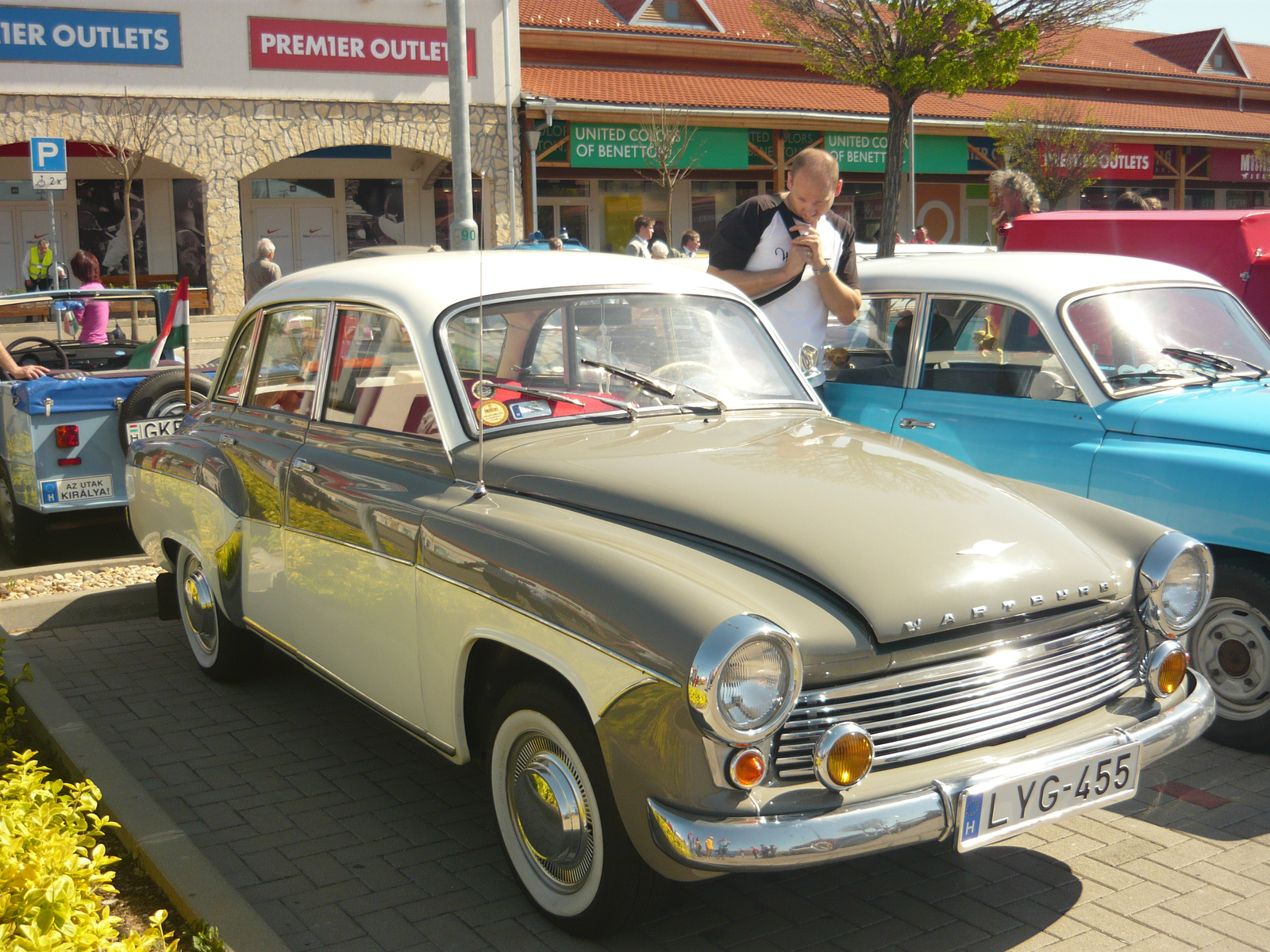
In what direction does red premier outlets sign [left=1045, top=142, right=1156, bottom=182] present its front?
toward the camera

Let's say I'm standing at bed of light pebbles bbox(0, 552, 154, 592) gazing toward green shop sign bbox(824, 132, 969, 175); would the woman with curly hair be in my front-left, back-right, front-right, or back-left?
front-right

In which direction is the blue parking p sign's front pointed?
toward the camera

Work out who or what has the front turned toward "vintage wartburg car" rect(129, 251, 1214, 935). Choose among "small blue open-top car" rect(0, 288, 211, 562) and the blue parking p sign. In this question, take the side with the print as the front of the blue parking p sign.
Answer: the blue parking p sign

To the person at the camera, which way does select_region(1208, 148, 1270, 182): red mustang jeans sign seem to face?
facing the viewer

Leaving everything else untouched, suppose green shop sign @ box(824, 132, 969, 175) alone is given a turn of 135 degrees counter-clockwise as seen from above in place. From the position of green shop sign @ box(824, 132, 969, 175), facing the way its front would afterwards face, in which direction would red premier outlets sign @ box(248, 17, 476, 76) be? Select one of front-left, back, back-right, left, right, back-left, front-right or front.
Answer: back

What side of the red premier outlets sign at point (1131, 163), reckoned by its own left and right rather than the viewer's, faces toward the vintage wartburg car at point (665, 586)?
front

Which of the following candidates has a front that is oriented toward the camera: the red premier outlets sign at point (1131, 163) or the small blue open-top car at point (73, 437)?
the red premier outlets sign

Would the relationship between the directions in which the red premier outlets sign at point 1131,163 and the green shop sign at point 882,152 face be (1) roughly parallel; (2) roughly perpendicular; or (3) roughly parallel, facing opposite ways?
roughly parallel

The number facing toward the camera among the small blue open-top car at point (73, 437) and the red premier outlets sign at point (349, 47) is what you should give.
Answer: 1

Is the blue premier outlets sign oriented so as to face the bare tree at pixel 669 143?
no

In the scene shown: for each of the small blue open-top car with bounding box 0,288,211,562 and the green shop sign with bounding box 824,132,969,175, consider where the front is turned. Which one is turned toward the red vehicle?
the green shop sign

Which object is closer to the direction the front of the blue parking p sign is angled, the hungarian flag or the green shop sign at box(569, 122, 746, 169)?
the hungarian flag

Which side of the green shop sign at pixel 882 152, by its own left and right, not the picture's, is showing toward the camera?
front

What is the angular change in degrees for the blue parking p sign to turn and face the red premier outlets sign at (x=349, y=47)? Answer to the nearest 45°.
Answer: approximately 135° to its left

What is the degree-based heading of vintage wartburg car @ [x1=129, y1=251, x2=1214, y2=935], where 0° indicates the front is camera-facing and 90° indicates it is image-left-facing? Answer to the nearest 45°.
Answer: approximately 315°

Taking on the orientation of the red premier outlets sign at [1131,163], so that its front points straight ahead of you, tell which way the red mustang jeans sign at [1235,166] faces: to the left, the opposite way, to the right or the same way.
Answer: the same way

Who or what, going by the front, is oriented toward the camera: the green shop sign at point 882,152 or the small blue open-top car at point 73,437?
the green shop sign

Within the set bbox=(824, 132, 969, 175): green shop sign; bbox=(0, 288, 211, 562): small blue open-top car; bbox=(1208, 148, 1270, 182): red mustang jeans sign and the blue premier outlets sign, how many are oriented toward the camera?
3
